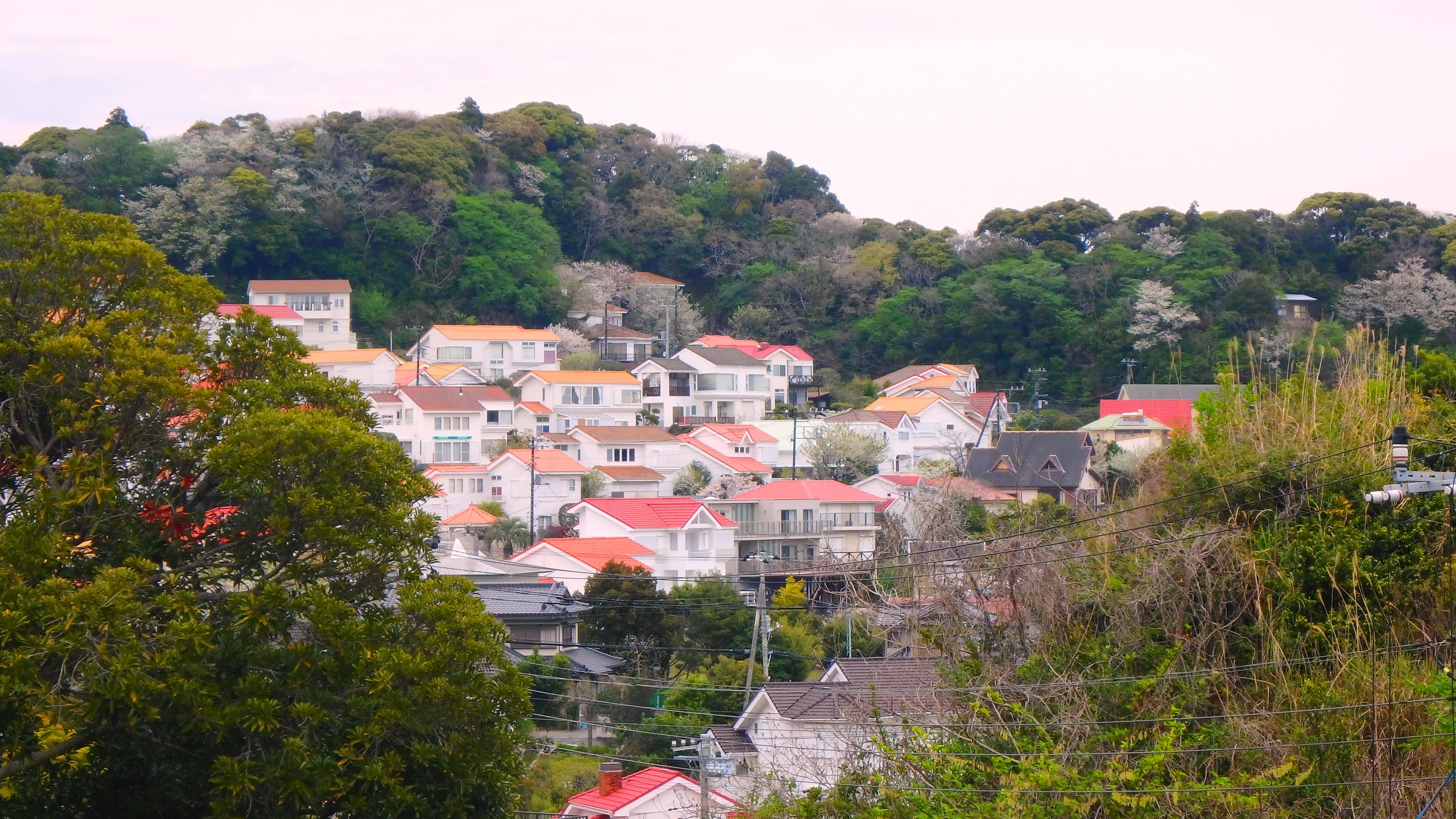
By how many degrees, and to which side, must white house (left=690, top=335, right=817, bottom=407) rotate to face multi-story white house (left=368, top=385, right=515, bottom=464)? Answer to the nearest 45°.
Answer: approximately 45° to its right

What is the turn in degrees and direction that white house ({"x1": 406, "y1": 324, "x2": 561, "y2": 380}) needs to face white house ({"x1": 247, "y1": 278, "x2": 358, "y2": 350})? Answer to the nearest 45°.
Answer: approximately 90° to its right

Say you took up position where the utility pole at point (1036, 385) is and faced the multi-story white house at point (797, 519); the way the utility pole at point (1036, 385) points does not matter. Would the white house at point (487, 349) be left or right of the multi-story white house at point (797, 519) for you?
right

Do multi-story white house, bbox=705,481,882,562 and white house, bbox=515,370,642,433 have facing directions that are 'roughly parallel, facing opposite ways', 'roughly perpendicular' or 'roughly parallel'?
roughly parallel

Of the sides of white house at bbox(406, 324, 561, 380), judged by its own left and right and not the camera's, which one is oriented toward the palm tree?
front

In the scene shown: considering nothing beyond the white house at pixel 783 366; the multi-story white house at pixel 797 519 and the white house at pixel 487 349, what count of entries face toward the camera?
3

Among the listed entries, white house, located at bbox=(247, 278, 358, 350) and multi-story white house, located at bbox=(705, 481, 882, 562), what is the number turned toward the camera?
2

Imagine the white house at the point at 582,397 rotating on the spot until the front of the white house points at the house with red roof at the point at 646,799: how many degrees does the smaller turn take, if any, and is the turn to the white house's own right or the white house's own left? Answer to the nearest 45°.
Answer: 0° — it already faces it

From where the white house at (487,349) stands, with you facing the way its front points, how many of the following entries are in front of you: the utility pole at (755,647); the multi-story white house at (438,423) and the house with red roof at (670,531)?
3

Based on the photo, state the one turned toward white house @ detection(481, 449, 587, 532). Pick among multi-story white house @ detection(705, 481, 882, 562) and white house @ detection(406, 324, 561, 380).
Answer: white house @ detection(406, 324, 561, 380)

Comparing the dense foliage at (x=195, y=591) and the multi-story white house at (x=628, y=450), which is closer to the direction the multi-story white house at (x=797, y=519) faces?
the dense foliage

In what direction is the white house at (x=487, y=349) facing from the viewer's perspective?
toward the camera

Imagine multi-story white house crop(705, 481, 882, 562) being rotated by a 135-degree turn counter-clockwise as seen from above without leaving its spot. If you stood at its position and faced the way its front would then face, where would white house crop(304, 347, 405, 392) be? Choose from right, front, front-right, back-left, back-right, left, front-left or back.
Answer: left

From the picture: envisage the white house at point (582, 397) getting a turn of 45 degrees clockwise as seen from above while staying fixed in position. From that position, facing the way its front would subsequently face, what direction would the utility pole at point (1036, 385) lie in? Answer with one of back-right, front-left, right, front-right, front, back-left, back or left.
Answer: back-left

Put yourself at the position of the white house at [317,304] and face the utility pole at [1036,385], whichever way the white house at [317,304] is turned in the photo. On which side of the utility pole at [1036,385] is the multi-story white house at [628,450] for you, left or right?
right

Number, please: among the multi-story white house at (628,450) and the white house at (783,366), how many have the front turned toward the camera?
2

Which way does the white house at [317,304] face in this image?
toward the camera

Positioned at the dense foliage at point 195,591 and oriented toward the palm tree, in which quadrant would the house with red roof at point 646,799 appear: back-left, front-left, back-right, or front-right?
front-right
